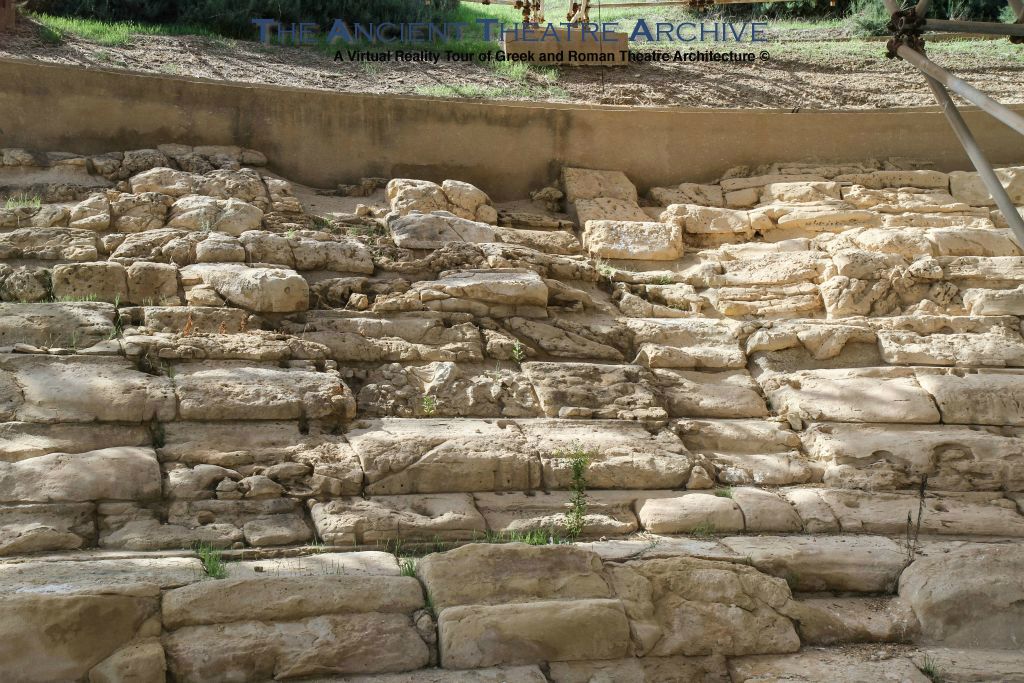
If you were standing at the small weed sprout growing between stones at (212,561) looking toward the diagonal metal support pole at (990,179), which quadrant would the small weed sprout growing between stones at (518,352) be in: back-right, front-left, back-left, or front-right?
front-left

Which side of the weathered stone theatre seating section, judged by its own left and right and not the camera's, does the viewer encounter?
front

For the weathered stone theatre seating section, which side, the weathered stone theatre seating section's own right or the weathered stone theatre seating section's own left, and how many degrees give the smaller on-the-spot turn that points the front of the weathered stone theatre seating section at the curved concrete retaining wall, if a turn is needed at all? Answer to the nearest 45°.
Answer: approximately 180°

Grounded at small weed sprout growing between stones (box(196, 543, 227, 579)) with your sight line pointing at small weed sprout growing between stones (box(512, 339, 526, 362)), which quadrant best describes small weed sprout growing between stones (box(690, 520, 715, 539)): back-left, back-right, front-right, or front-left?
front-right
